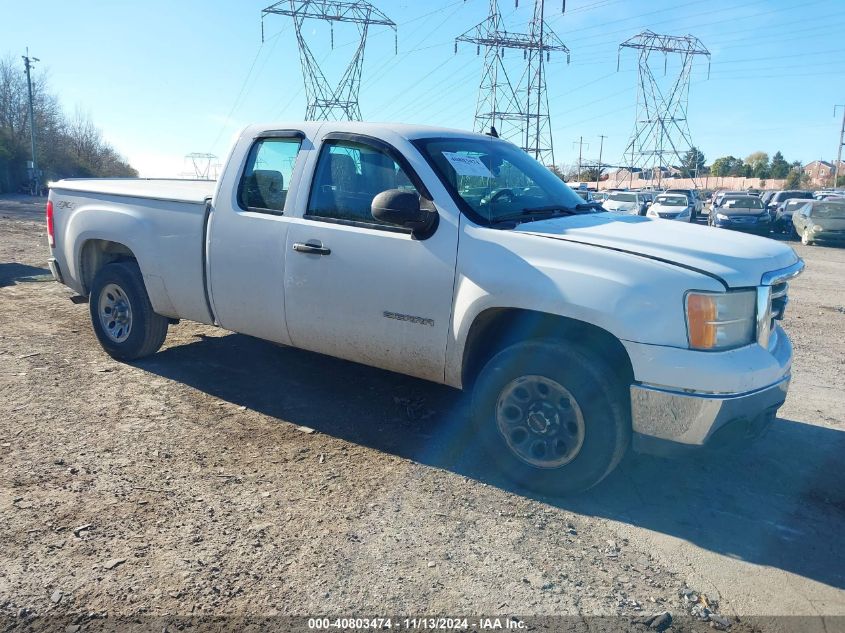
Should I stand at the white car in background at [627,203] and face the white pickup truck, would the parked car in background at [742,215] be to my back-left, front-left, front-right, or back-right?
front-left

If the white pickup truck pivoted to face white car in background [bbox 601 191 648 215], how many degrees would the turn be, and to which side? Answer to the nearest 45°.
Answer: approximately 135° to its left

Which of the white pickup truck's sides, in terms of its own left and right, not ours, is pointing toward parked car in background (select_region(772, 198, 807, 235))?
left

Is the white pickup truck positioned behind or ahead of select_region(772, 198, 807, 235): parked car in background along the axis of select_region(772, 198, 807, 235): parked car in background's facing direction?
ahead

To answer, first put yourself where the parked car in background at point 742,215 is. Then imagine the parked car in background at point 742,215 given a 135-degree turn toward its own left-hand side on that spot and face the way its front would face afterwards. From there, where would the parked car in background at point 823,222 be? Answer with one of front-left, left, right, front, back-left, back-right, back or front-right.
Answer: right

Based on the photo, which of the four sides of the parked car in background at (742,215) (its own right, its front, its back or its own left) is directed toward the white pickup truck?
front

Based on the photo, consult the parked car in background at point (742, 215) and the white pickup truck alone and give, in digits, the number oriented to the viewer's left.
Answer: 0

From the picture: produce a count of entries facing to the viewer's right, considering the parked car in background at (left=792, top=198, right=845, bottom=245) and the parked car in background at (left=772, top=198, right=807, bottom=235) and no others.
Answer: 0

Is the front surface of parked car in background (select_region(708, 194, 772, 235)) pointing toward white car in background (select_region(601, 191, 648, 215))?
no

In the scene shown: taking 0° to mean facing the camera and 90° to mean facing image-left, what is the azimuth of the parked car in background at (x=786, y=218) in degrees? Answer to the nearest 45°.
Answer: approximately 45°

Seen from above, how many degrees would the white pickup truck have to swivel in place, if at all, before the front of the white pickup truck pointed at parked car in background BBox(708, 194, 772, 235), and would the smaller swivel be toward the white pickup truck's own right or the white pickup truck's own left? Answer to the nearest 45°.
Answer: approximately 90° to the white pickup truck's own left

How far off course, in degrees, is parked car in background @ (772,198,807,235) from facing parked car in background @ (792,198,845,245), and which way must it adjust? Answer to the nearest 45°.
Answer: approximately 45° to its left

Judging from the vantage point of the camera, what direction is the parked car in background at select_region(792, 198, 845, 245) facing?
facing the viewer and to the left of the viewer

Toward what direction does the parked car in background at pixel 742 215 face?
toward the camera
